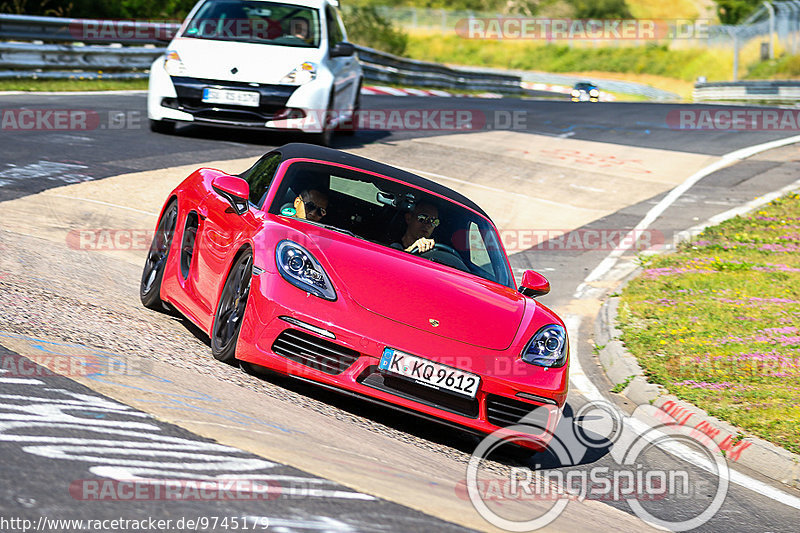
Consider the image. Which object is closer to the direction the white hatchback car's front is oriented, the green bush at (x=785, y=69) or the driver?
the driver

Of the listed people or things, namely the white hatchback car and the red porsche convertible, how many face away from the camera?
0

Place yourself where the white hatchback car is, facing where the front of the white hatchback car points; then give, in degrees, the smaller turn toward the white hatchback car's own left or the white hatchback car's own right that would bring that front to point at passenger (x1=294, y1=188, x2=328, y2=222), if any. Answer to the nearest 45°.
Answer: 0° — it already faces them

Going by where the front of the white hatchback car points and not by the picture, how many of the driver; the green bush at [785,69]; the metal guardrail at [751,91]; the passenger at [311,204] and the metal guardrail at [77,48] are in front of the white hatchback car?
2

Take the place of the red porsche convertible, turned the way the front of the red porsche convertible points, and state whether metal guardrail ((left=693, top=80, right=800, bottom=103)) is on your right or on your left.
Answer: on your left

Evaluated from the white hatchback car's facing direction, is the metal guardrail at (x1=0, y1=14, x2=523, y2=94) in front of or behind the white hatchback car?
behind

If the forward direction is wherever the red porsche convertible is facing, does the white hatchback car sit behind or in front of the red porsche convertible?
behind

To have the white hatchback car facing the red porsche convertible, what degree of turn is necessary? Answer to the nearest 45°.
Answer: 0° — it already faces it

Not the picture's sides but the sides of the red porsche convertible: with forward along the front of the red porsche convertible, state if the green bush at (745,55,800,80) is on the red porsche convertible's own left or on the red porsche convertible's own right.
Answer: on the red porsche convertible's own left

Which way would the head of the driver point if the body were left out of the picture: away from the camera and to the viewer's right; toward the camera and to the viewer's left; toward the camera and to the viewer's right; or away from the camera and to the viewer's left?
toward the camera and to the viewer's right

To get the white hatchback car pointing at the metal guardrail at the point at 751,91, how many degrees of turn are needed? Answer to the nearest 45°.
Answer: approximately 135° to its left

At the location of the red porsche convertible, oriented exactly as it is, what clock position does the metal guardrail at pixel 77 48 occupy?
The metal guardrail is roughly at 7 o'clock from the red porsche convertible.

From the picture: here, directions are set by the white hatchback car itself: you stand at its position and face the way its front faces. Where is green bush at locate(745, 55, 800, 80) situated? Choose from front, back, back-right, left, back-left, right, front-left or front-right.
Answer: back-left

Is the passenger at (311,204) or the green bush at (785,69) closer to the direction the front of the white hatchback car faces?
the passenger

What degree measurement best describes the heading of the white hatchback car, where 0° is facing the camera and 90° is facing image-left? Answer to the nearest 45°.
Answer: approximately 0°
